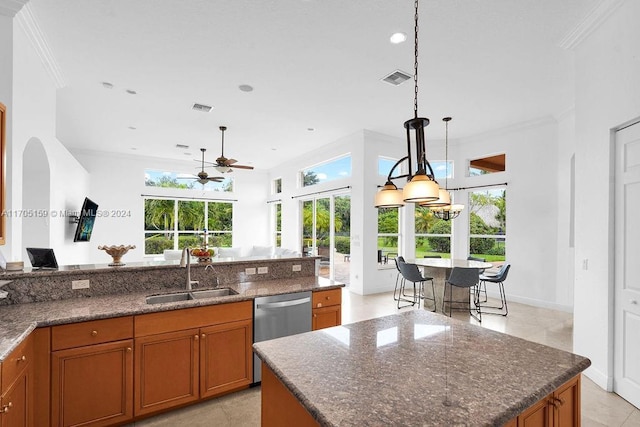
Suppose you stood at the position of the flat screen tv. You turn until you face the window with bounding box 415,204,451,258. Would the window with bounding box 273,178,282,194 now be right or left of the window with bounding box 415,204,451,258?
left

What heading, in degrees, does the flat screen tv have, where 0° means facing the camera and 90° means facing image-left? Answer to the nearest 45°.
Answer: approximately 315°

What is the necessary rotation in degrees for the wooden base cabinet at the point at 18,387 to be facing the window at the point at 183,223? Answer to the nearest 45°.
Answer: approximately 45° to its left

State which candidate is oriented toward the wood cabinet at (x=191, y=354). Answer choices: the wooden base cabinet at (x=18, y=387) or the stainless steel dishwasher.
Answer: the wooden base cabinet

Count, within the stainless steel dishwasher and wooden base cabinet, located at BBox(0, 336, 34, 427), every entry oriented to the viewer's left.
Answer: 0

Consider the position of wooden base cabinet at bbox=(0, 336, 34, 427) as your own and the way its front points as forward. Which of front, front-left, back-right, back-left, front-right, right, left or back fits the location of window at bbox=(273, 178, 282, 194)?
front-left

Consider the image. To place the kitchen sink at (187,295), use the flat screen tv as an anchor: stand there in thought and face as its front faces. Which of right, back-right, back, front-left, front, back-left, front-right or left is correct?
front-right

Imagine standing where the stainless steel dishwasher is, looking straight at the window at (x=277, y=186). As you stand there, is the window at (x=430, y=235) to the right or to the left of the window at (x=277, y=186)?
right

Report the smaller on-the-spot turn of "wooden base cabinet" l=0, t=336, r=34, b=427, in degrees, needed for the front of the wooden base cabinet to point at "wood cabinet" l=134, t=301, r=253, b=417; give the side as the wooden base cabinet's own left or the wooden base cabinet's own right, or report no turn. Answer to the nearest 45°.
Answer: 0° — it already faces it

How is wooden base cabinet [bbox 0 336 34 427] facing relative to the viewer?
to the viewer's right

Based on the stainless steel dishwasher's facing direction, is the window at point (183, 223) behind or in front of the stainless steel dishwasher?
behind

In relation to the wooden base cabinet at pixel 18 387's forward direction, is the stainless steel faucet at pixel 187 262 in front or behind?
in front

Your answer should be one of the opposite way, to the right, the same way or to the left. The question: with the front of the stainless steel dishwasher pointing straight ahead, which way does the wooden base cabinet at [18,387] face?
to the left

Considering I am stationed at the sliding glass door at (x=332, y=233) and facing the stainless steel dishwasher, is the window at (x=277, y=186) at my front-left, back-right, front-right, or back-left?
back-right

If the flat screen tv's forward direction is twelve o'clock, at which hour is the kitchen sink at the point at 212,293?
The kitchen sink is roughly at 1 o'clock from the flat screen tv.

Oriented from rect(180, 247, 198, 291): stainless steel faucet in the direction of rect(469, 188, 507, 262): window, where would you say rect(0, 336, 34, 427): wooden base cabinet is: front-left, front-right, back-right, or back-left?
back-right

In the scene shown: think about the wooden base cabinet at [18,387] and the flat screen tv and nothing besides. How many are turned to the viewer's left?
0
